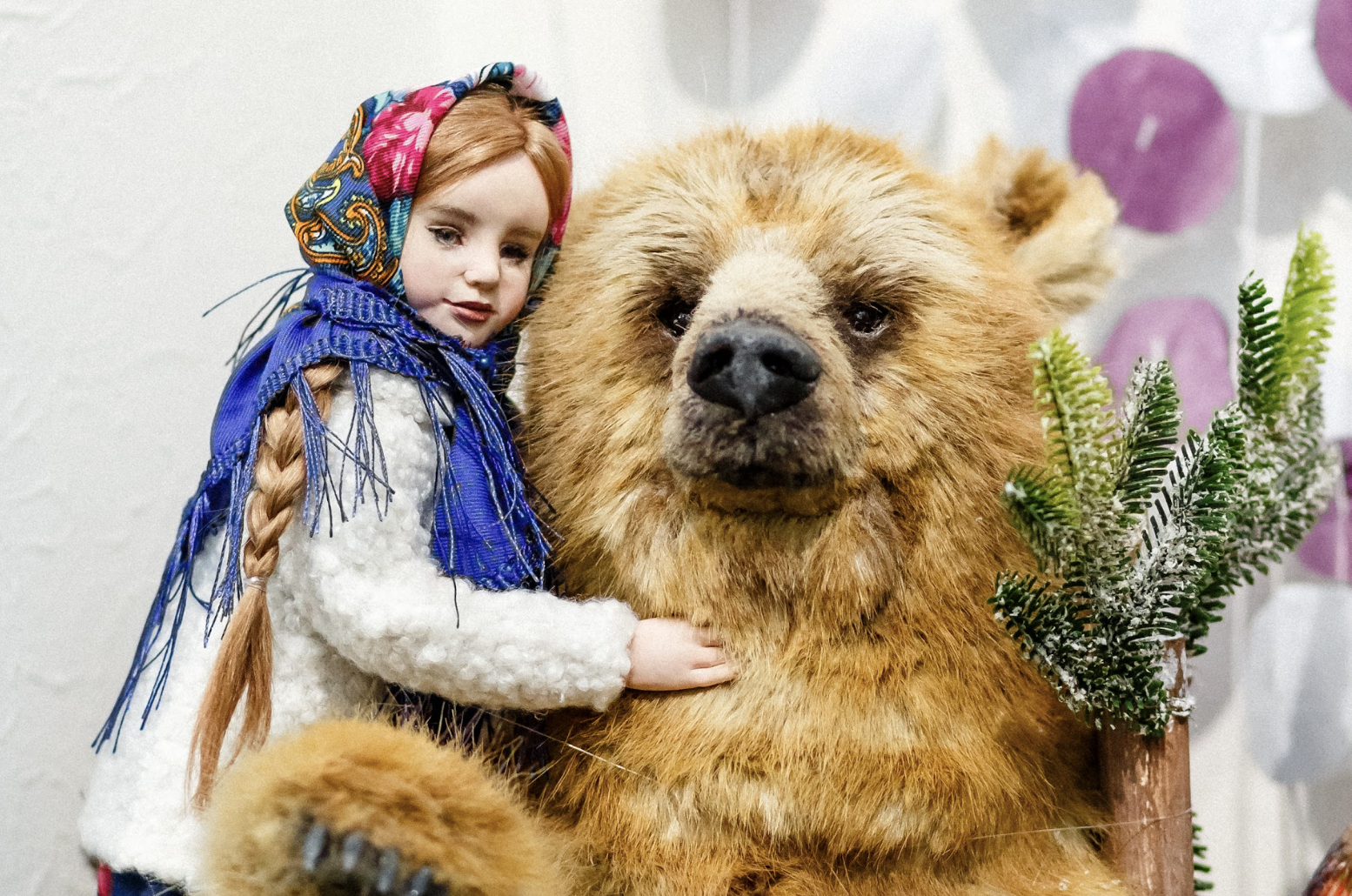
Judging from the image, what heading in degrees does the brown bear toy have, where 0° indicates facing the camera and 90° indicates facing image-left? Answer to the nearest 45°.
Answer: approximately 0°

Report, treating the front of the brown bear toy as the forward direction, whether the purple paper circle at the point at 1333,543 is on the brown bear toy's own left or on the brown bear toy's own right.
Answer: on the brown bear toy's own left
